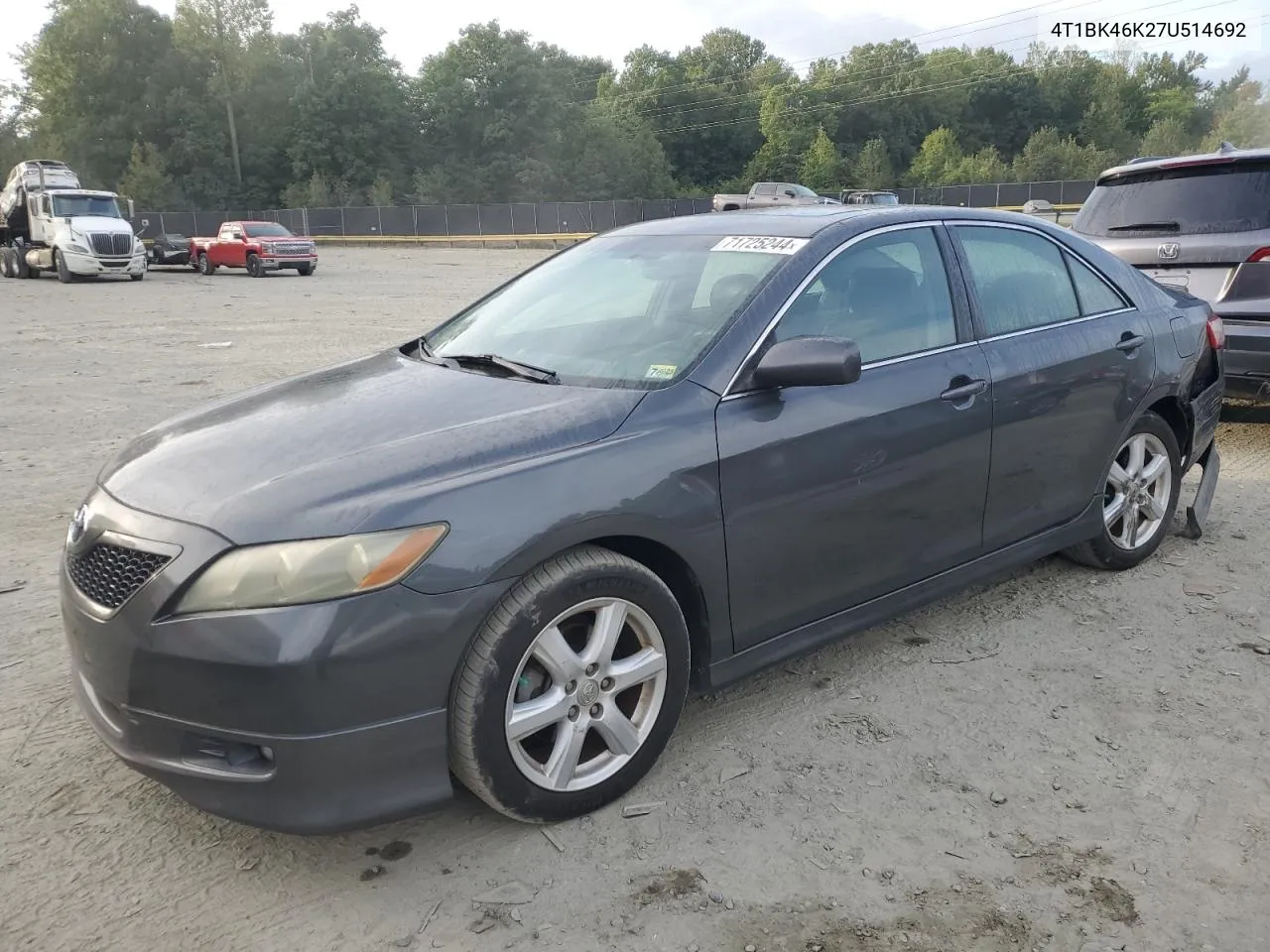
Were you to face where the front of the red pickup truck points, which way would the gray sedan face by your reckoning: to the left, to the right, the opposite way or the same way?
to the right

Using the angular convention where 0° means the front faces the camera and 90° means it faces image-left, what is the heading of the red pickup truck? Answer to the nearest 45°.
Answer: approximately 315°

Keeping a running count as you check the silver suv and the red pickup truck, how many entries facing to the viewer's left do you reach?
0

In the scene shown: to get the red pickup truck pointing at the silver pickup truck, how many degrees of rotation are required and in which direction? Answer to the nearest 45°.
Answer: approximately 45° to its left

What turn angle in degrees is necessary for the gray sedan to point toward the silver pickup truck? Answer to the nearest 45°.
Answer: approximately 135° to its right

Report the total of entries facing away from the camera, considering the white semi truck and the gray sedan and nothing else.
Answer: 0

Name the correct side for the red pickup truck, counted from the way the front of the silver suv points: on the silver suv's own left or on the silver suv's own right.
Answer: on the silver suv's own left

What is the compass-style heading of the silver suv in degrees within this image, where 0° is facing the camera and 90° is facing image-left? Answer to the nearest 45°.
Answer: approximately 225°

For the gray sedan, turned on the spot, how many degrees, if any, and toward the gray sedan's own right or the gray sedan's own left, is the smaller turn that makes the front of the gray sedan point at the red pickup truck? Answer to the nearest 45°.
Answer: approximately 135° to the gray sedan's own right

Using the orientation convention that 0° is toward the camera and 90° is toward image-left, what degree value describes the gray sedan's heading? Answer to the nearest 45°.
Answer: approximately 45°

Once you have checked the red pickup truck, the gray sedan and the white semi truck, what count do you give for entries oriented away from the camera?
0

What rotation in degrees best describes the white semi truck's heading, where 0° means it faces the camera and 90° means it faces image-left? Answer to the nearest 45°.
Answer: approximately 315°

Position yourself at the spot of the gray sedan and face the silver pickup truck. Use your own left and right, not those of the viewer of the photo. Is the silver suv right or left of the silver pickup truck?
right

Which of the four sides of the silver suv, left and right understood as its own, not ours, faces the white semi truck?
left
